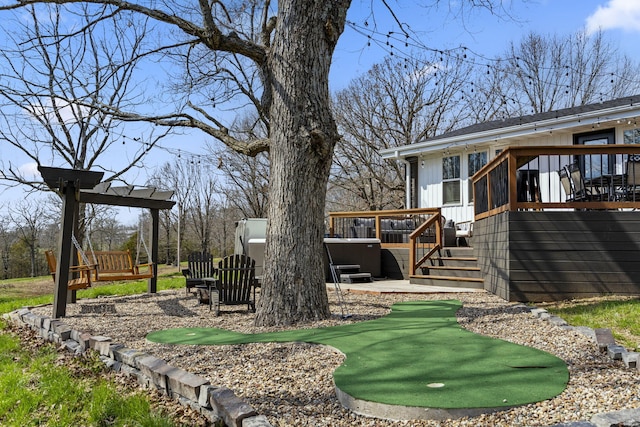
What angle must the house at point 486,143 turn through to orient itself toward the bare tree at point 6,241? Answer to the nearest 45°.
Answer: approximately 45° to its right

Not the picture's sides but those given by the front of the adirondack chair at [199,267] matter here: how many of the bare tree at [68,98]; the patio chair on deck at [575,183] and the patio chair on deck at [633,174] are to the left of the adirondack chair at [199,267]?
2

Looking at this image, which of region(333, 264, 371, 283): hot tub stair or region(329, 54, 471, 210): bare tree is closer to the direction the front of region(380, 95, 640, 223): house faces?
the hot tub stair

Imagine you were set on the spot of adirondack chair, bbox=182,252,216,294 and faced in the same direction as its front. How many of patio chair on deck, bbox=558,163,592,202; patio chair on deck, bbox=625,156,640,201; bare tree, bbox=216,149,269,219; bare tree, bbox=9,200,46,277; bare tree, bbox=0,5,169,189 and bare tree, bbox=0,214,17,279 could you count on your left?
2

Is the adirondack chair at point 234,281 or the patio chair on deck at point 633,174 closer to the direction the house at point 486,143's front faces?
the adirondack chair

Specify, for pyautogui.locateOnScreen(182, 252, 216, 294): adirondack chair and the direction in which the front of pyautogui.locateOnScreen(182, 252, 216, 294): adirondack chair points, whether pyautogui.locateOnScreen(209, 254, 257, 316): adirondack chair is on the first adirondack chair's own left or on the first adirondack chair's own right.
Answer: on the first adirondack chair's own left

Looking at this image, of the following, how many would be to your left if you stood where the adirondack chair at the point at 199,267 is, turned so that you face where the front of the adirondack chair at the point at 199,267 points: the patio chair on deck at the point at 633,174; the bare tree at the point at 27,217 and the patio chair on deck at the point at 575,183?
2

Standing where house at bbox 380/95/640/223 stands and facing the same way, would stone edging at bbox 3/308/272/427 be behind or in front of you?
in front

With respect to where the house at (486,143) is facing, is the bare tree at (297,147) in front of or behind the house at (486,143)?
in front

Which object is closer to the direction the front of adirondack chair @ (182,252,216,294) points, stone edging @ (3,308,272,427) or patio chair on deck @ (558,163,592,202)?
the stone edging

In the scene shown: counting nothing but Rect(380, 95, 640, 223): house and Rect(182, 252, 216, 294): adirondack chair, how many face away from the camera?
0

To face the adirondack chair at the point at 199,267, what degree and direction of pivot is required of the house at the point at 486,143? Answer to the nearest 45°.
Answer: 0° — it already faces it

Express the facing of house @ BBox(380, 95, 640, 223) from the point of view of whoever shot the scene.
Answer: facing the viewer and to the left of the viewer

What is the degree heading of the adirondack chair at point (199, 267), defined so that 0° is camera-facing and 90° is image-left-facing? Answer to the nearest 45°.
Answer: approximately 45°

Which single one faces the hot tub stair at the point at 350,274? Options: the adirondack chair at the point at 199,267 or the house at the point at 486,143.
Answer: the house
